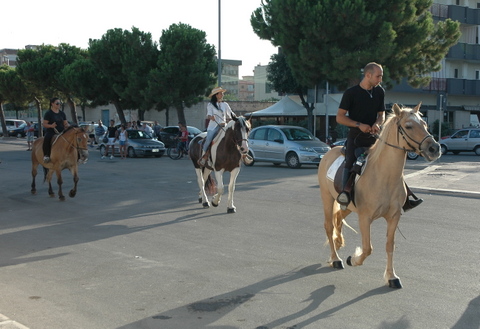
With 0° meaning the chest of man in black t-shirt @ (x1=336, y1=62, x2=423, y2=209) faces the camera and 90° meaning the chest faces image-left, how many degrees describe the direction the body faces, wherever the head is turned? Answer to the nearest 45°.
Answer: approximately 315°

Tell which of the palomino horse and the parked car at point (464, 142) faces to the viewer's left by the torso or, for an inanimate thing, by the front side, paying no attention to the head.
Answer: the parked car

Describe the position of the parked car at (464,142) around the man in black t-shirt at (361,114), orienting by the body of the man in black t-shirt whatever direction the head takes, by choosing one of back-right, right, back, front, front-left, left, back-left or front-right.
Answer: back-left

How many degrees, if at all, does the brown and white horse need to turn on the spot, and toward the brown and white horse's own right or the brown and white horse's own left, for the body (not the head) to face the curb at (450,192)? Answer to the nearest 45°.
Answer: approximately 90° to the brown and white horse's own left

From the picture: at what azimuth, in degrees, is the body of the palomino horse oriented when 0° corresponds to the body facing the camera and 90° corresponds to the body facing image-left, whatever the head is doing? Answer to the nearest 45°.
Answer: approximately 315°

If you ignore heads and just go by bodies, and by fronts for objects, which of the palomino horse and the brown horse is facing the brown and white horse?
the brown horse

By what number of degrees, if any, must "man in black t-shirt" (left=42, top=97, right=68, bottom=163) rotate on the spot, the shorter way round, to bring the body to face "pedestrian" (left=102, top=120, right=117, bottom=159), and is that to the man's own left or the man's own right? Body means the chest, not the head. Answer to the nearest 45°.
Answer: approximately 135° to the man's own left

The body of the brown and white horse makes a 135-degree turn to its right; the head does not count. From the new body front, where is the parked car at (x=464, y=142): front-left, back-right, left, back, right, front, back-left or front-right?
back-right

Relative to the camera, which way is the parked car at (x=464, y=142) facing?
to the viewer's left

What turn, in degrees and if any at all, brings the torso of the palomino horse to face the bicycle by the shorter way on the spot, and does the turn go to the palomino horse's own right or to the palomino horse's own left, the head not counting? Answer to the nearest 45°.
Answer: approximately 180°

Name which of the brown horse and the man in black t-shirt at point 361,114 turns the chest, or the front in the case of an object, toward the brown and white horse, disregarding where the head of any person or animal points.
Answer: the brown horse
